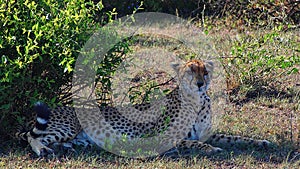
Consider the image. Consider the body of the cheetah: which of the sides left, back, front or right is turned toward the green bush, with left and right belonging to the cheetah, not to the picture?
back

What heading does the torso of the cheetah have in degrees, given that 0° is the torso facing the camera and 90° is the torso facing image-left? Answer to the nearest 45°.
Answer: approximately 270°
